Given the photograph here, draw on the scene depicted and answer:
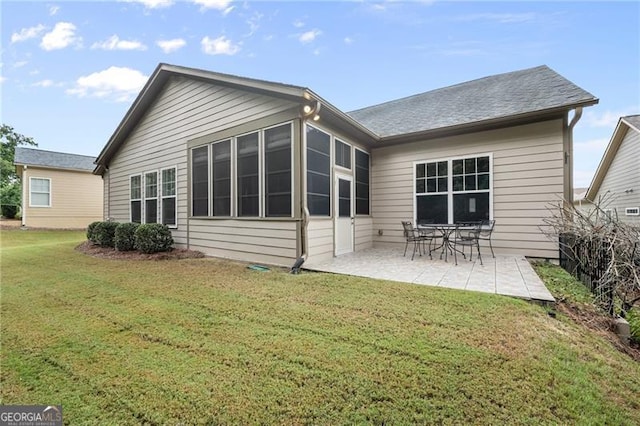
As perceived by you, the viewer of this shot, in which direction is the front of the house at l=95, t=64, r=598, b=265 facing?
facing away from the viewer and to the right of the viewer

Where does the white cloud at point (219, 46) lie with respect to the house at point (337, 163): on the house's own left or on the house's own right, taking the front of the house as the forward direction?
on the house's own left

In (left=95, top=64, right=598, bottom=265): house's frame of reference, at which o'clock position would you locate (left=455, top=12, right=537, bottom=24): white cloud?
The white cloud is roughly at 1 o'clock from the house.
